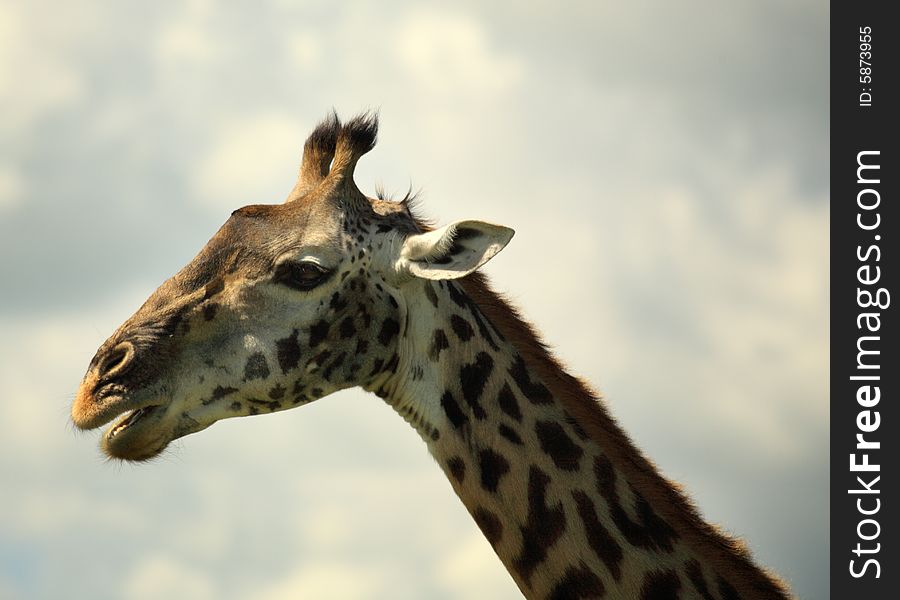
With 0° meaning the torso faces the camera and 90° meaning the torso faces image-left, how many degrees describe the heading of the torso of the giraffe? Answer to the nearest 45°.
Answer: approximately 90°
